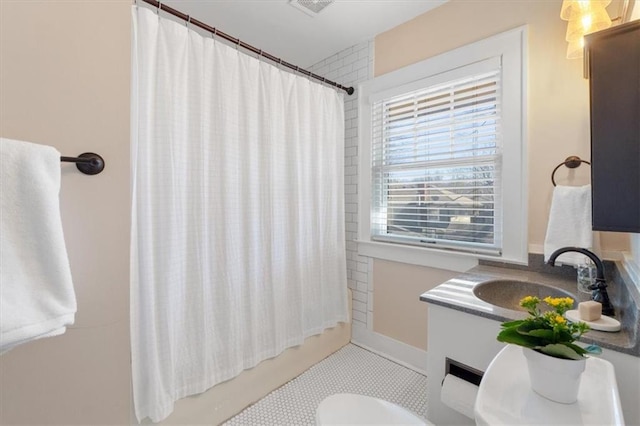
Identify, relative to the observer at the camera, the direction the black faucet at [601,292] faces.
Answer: facing to the left of the viewer

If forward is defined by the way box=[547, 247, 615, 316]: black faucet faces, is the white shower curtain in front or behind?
in front

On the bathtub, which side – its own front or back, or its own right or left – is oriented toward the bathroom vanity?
front
